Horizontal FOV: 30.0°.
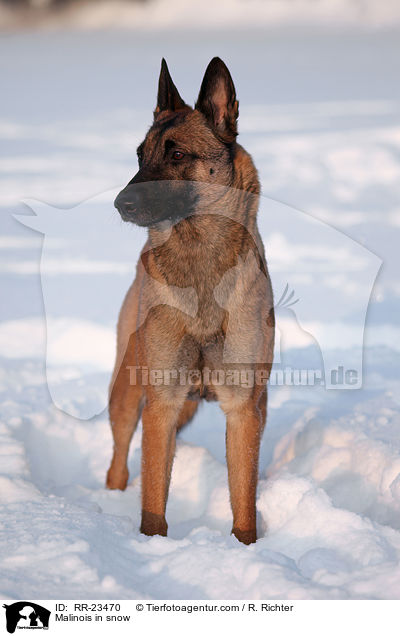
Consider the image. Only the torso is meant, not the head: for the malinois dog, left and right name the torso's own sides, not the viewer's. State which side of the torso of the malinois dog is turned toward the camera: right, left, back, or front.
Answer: front
